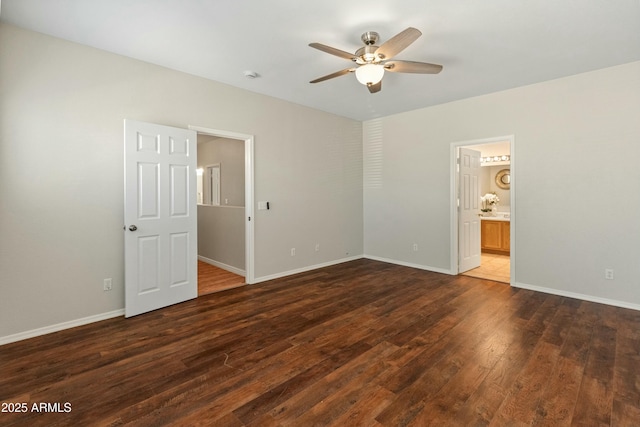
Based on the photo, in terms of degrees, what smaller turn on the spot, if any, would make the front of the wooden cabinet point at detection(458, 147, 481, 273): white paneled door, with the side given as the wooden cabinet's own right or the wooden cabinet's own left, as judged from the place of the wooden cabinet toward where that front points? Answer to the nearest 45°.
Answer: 0° — it already faces it

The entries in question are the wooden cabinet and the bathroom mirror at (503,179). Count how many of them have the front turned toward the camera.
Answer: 2

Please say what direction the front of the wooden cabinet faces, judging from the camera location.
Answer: facing the viewer

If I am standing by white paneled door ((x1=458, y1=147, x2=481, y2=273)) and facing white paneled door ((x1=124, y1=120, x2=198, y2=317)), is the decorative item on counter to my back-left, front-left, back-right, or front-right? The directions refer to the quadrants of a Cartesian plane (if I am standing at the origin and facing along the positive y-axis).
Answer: back-right

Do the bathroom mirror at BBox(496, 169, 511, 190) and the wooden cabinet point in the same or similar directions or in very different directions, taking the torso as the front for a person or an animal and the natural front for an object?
same or similar directions

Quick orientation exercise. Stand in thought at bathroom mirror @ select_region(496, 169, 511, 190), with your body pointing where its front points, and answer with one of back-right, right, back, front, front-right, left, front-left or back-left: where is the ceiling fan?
front

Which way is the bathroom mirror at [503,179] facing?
toward the camera

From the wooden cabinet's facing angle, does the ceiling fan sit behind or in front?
in front
